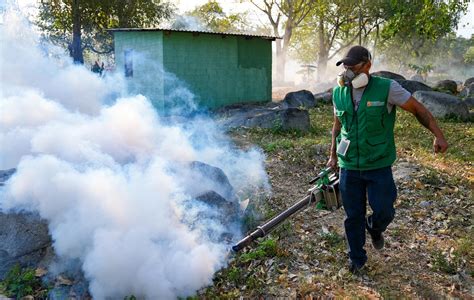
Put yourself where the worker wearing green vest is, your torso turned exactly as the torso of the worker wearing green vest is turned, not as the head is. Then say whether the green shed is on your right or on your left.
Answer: on your right

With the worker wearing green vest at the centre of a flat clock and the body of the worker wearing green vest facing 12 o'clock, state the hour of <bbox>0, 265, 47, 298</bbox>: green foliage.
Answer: The green foliage is roughly at 1 o'clock from the worker wearing green vest.

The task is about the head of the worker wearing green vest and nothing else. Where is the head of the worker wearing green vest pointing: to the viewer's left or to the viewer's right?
to the viewer's left

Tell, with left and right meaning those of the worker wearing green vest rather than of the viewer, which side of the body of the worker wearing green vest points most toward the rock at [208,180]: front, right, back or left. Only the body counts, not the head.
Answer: right

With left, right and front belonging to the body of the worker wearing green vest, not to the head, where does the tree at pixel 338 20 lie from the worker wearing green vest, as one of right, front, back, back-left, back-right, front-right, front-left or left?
back-right

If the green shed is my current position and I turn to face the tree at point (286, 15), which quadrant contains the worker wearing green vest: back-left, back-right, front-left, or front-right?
back-right

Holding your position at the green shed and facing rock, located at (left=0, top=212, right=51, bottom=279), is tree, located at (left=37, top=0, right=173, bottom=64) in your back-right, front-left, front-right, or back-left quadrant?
back-right

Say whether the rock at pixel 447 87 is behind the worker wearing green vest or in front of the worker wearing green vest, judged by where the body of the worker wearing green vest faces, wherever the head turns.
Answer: behind

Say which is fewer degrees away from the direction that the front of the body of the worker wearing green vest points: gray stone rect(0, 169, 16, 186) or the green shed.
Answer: the gray stone

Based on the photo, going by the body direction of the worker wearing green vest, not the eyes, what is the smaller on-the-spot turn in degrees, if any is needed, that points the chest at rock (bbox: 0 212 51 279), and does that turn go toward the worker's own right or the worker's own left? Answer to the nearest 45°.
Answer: approximately 45° to the worker's own right

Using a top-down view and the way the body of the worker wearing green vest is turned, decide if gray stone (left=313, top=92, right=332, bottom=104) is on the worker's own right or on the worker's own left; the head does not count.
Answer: on the worker's own right

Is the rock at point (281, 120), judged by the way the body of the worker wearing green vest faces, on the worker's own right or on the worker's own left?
on the worker's own right
